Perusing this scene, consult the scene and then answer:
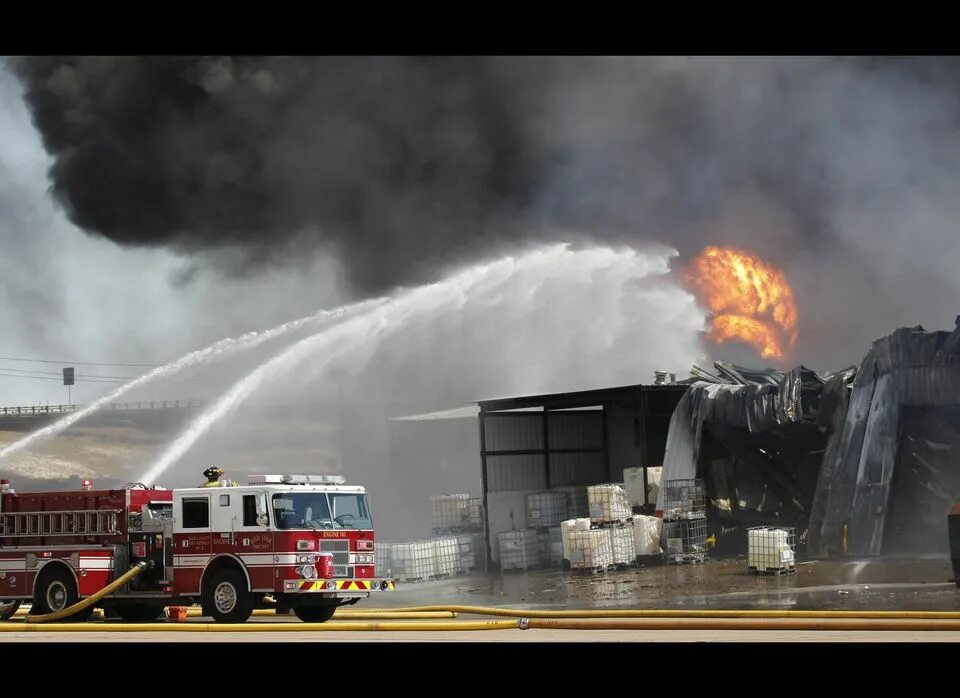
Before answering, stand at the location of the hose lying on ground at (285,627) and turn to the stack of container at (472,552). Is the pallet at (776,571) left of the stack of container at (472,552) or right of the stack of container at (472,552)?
right

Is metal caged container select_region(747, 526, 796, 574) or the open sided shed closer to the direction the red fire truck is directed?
the metal caged container

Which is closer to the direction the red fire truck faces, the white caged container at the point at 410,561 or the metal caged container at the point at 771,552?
the metal caged container

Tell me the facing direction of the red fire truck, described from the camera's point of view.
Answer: facing the viewer and to the right of the viewer

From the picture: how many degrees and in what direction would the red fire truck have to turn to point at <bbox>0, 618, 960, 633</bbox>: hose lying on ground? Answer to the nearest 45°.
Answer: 0° — it already faces it
